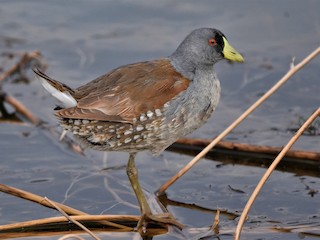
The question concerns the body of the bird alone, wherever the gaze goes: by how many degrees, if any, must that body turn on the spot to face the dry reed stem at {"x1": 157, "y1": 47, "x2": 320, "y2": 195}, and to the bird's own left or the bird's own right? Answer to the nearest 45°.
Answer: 0° — it already faces it

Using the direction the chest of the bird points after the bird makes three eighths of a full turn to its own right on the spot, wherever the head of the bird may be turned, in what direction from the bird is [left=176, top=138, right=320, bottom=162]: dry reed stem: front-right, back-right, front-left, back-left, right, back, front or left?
back

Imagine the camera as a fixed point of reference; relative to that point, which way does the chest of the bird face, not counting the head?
to the viewer's right
